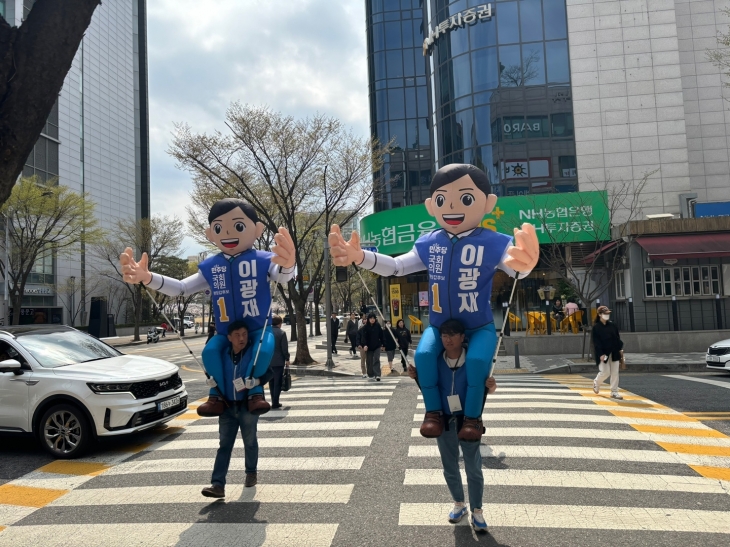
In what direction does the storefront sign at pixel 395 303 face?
toward the camera

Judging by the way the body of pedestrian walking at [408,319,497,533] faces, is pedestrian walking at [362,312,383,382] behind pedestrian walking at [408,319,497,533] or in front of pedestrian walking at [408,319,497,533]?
behind

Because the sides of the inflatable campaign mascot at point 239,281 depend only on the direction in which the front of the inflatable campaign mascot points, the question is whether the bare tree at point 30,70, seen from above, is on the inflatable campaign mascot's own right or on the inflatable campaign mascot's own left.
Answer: on the inflatable campaign mascot's own right

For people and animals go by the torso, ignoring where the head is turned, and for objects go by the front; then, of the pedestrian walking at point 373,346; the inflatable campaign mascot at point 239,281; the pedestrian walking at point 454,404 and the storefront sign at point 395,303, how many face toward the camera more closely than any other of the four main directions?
4

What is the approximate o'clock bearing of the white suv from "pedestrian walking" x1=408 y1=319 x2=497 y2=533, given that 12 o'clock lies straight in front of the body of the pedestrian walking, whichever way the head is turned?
The white suv is roughly at 4 o'clock from the pedestrian walking.

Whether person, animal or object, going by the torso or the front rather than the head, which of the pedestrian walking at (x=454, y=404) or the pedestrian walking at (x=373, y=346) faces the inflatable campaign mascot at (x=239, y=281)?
the pedestrian walking at (x=373, y=346)

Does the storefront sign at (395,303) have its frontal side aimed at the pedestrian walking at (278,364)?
yes

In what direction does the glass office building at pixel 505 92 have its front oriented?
toward the camera

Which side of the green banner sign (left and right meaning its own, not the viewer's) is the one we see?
front

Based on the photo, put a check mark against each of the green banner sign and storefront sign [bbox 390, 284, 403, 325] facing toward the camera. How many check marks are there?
2

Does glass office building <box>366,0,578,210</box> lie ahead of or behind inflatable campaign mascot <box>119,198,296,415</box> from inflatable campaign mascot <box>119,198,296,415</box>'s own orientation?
behind

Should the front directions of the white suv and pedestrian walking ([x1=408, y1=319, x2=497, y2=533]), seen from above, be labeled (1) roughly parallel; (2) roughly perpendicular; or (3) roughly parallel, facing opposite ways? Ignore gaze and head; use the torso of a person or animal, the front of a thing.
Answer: roughly perpendicular

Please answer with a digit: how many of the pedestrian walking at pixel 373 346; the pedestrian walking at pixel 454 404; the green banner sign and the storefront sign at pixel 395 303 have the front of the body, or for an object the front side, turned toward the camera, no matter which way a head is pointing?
4

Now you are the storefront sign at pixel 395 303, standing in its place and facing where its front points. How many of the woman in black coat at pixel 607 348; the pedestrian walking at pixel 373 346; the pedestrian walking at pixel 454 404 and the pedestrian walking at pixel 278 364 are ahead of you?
4

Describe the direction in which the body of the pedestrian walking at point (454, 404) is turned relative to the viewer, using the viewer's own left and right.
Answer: facing the viewer

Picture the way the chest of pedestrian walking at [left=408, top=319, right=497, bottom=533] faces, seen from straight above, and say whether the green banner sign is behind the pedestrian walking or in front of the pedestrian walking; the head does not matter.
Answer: behind
